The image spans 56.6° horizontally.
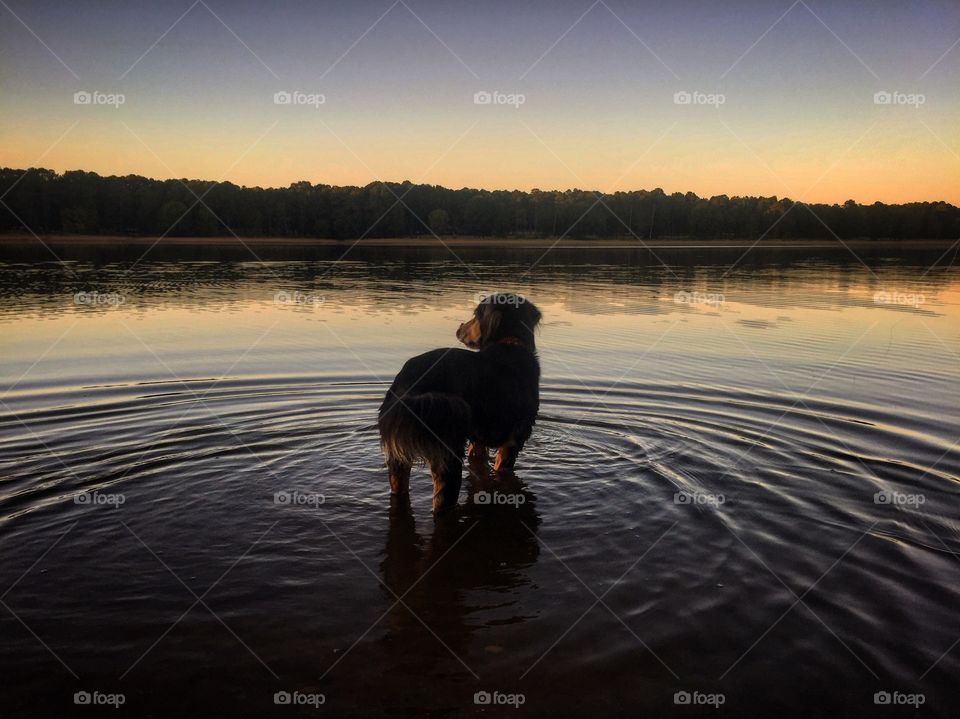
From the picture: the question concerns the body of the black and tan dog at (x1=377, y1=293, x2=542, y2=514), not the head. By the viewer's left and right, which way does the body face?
facing away from the viewer and to the right of the viewer
